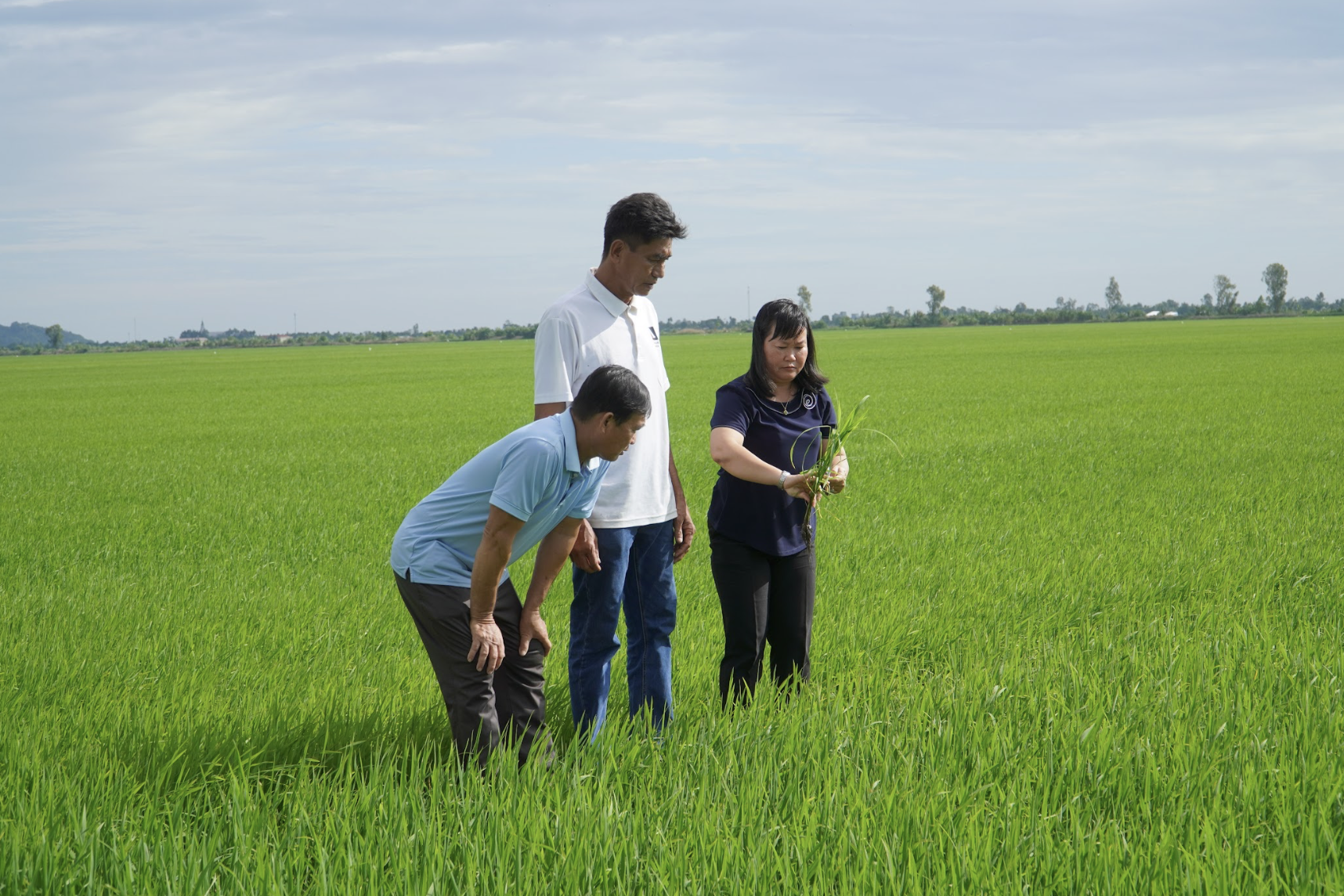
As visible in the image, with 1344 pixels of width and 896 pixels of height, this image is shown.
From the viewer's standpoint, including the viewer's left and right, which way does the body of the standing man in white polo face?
facing the viewer and to the right of the viewer

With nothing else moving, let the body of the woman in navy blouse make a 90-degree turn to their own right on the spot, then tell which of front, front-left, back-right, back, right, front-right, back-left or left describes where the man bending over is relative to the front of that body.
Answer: front

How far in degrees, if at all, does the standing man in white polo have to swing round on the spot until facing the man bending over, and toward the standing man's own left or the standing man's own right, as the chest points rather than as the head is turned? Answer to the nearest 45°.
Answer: approximately 90° to the standing man's own right

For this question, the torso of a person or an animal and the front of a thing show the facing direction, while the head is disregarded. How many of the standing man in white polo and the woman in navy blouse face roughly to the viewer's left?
0
